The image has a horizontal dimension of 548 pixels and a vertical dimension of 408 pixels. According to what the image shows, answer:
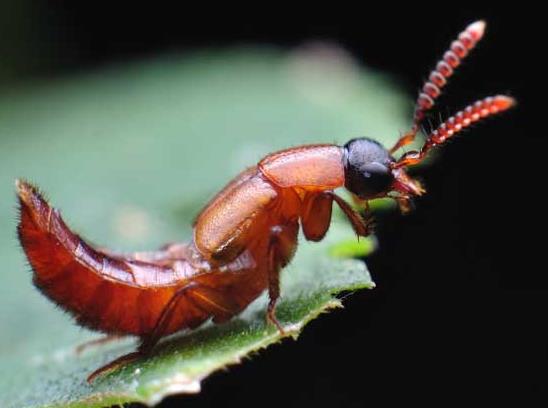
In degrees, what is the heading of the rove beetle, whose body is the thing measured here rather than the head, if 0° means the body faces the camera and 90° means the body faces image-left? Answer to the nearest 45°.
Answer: approximately 270°
